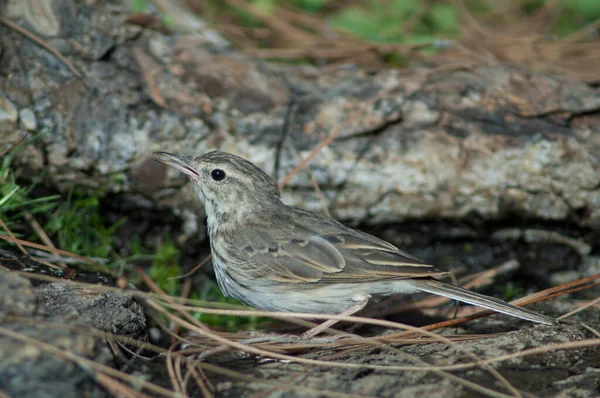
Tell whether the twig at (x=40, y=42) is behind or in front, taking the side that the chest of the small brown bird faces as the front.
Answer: in front

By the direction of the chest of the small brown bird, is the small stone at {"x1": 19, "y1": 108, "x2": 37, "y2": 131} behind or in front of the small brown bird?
in front

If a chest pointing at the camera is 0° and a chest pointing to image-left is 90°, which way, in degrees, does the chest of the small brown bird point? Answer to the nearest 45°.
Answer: approximately 90°
